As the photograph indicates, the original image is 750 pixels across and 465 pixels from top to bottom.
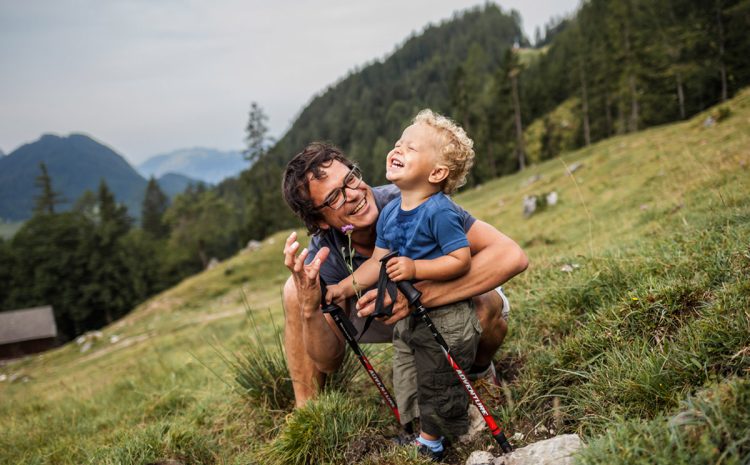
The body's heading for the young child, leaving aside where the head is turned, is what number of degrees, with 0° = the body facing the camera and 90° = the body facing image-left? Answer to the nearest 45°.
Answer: approximately 45°

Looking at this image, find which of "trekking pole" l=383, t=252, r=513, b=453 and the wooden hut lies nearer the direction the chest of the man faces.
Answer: the trekking pole

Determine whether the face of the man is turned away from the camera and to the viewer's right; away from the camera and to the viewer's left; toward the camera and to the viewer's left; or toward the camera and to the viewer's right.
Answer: toward the camera and to the viewer's right

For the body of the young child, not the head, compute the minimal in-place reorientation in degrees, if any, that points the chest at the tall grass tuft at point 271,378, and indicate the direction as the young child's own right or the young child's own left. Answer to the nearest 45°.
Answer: approximately 90° to the young child's own right

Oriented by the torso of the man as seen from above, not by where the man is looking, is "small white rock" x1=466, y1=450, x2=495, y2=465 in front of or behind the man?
in front

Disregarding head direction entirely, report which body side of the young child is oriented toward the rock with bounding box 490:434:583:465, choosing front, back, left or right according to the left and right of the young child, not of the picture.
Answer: left

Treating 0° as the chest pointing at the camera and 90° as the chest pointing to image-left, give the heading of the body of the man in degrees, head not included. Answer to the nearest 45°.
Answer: approximately 0°

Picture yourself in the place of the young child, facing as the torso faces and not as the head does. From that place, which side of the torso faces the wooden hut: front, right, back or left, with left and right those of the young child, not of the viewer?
right
